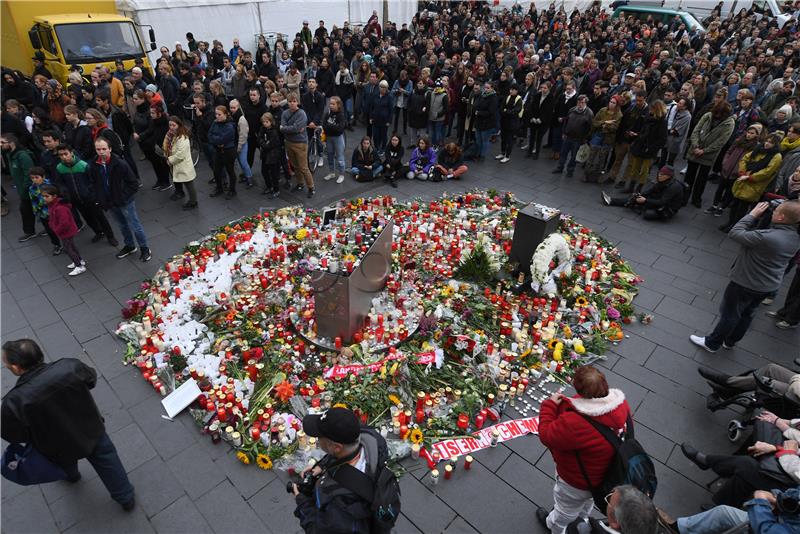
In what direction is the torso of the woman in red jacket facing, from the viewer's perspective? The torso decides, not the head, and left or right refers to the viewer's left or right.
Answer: facing away from the viewer and to the left of the viewer

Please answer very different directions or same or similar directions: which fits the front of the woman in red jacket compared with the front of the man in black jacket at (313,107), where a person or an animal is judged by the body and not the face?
very different directions

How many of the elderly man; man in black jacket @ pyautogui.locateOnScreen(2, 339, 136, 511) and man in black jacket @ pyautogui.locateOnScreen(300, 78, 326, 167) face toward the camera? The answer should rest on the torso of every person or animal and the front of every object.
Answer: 1

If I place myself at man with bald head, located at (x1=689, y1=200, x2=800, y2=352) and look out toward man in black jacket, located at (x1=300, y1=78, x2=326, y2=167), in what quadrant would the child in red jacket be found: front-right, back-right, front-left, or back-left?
front-left

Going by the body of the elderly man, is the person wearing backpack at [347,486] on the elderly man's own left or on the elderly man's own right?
on the elderly man's own left

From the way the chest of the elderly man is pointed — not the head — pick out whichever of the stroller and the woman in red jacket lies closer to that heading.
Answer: the woman in red jacket

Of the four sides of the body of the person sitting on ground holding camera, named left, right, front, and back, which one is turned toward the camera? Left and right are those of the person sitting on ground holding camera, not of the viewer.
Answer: left

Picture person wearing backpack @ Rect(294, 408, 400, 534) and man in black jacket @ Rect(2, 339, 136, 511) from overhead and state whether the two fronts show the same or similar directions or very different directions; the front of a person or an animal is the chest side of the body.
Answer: same or similar directions

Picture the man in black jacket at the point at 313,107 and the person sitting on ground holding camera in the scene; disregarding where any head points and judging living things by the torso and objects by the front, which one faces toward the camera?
the man in black jacket

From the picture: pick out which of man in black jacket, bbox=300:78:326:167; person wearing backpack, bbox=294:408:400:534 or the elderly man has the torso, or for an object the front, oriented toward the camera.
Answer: the man in black jacket

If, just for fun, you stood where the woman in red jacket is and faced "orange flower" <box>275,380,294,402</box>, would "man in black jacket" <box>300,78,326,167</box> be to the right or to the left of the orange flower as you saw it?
right

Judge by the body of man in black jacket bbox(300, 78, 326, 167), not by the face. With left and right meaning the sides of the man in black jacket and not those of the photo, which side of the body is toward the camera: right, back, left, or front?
front
